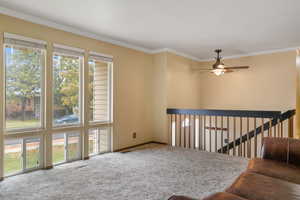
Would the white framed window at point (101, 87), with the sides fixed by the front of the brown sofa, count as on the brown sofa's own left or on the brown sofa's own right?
on the brown sofa's own right

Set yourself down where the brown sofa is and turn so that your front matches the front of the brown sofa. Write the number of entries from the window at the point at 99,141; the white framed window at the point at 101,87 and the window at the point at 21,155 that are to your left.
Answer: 0

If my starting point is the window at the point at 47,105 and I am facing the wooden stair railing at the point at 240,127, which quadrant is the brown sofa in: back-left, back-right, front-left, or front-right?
front-right

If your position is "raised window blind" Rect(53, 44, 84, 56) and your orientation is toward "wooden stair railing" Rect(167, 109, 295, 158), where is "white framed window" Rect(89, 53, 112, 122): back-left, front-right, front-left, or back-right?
front-left

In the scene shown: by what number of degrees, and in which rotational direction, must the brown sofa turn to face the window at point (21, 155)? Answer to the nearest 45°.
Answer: approximately 45° to its right

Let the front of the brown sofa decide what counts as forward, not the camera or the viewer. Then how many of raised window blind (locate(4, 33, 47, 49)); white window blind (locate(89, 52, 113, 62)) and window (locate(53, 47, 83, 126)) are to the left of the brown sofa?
0

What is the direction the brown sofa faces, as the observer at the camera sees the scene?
facing the viewer and to the left of the viewer

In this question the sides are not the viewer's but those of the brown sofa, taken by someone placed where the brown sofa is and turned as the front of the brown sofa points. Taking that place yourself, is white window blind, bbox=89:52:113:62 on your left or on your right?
on your right

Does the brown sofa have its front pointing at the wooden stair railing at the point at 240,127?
no

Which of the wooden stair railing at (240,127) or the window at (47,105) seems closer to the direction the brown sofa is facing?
the window

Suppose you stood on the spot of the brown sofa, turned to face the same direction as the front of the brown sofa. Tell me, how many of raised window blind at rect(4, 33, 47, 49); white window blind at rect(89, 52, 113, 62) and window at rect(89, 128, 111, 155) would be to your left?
0

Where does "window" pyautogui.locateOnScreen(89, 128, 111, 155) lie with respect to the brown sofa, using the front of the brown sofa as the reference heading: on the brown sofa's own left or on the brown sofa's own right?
on the brown sofa's own right
